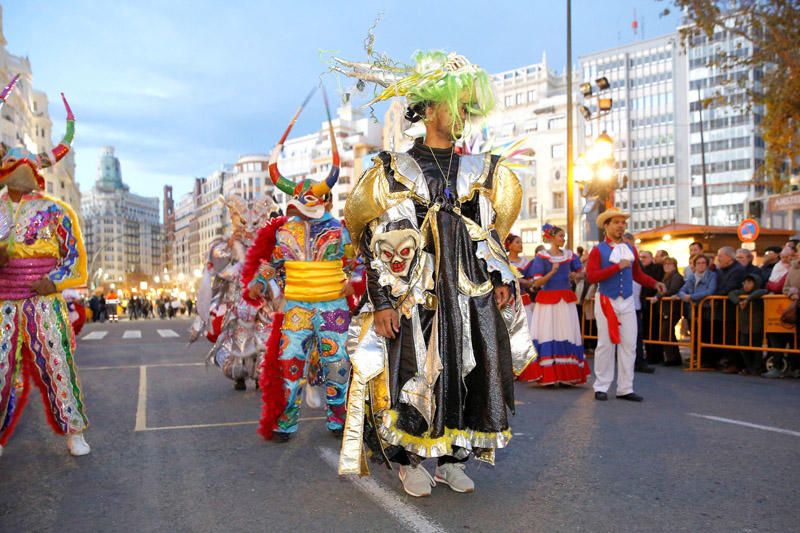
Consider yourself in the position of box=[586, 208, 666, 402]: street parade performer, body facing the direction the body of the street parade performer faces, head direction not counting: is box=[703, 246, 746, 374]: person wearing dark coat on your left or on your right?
on your left

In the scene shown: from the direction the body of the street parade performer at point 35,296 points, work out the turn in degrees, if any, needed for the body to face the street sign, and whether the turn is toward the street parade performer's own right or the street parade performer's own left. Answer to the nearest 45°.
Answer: approximately 90° to the street parade performer's own left

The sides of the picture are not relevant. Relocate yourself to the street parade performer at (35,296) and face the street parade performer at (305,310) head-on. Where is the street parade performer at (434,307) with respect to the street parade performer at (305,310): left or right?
right

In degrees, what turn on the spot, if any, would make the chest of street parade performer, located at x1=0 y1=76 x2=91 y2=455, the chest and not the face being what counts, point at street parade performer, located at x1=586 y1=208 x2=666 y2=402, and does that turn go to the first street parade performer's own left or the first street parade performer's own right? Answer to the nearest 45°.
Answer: approximately 90° to the first street parade performer's own left

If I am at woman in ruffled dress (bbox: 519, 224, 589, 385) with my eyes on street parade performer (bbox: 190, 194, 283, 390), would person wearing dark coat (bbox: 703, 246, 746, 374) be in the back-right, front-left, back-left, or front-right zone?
back-right

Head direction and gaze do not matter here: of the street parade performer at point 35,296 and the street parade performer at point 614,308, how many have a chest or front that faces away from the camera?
0

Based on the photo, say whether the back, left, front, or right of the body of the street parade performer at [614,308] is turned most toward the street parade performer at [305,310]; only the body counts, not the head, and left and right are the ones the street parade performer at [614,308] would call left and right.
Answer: right

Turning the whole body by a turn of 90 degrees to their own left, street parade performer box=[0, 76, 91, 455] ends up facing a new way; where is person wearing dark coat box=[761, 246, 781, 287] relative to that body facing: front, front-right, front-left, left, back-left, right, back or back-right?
front

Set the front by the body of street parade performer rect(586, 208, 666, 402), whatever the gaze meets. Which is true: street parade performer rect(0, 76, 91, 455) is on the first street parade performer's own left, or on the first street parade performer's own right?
on the first street parade performer's own right

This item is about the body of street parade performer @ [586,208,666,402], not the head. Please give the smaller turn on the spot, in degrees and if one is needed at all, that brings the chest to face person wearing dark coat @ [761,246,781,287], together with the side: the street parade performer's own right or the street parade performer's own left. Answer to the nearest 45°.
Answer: approximately 90° to the street parade performer's own left

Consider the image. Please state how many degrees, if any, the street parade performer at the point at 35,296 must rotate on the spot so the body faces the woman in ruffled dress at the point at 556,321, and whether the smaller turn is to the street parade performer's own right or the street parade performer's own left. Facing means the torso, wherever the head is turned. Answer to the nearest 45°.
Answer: approximately 90° to the street parade performer's own left
